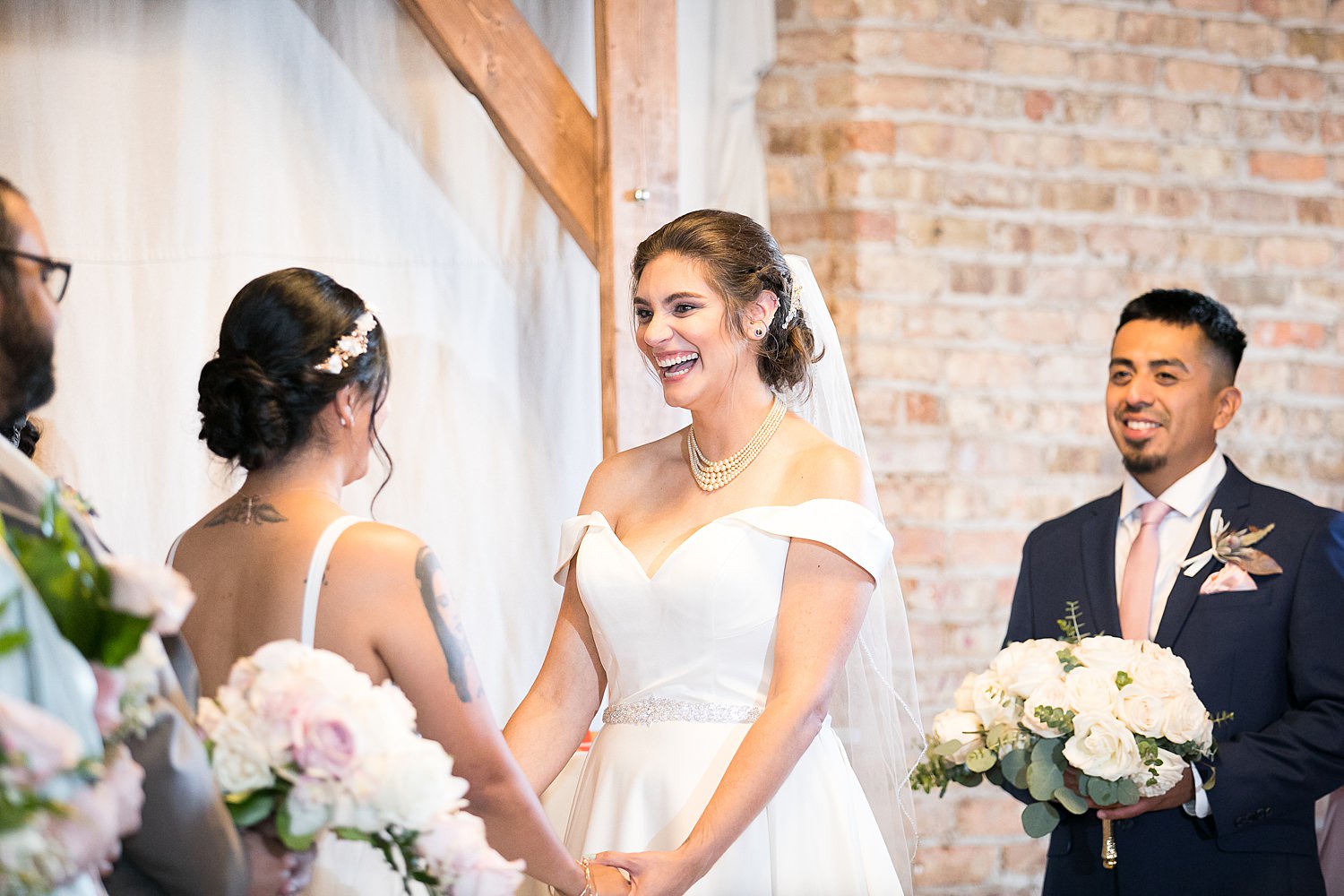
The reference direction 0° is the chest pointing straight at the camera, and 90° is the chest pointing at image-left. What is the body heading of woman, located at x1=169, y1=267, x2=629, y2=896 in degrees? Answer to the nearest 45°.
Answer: approximately 225°

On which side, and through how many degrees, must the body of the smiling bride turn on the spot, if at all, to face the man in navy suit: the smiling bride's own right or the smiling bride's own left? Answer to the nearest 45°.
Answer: approximately 180°

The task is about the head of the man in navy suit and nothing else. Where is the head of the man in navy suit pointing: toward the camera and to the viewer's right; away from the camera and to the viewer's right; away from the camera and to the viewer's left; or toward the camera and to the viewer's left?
toward the camera and to the viewer's left

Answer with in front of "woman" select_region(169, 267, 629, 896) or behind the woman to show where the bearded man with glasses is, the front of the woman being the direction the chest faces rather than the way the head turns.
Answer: behind

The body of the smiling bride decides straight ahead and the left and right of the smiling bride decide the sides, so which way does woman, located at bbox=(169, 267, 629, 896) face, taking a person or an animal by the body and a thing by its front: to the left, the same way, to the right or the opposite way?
the opposite way

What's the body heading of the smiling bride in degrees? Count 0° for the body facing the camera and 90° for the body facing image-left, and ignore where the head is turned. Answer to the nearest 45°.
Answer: approximately 45°

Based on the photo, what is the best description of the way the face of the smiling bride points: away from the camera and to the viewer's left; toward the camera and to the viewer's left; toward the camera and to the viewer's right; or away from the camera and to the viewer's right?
toward the camera and to the viewer's left

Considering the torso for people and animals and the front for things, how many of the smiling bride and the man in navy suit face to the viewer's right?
0

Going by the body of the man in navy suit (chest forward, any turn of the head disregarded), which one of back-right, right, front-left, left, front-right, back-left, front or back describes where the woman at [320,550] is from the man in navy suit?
front

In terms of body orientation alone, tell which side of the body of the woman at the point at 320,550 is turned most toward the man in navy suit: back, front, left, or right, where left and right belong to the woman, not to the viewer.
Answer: front

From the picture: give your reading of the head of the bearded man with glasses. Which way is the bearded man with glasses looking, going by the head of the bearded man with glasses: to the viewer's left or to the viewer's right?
to the viewer's right
